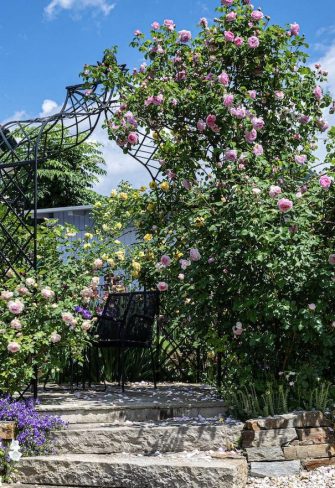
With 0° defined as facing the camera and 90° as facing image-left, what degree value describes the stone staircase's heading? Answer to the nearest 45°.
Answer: approximately 0°

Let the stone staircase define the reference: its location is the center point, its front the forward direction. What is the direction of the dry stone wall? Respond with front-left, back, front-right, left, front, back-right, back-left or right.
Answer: left

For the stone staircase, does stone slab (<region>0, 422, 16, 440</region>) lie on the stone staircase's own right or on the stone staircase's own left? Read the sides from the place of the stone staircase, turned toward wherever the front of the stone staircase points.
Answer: on the stone staircase's own right
